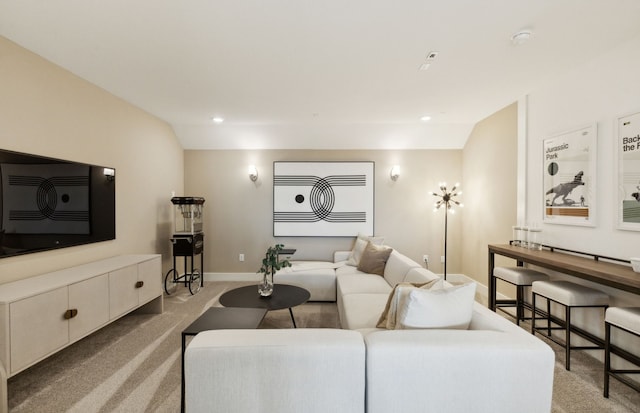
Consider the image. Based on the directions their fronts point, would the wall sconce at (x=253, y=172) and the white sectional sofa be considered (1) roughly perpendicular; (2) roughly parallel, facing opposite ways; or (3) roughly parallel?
roughly perpendicular

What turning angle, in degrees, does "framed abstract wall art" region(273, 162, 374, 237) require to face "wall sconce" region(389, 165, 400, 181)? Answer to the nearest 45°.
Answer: approximately 90° to its left

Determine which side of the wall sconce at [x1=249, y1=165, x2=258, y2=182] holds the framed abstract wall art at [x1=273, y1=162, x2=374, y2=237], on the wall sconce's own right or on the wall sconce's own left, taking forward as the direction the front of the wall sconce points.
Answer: on the wall sconce's own left

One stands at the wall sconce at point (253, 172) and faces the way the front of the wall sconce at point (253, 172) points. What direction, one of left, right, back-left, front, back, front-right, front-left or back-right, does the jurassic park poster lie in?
front-left

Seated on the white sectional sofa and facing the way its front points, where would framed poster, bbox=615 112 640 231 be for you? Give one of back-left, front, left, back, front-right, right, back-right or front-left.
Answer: back-right

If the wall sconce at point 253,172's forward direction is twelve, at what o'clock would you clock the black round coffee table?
The black round coffee table is roughly at 12 o'clock from the wall sconce.

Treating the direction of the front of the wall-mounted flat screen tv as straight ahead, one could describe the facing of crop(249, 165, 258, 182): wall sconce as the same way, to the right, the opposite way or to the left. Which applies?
to the right

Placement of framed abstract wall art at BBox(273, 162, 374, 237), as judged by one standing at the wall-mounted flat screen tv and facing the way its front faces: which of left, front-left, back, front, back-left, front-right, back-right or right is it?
front-left

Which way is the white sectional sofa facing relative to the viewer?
to the viewer's left

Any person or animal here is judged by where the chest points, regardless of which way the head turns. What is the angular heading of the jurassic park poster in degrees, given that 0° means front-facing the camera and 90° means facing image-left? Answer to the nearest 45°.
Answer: approximately 45°
